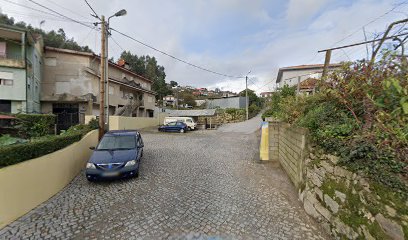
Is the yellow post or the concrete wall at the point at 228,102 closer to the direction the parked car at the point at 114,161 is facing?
the yellow post

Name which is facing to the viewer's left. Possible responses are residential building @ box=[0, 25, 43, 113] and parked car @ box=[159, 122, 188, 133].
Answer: the parked car

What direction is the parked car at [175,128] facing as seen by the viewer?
to the viewer's left

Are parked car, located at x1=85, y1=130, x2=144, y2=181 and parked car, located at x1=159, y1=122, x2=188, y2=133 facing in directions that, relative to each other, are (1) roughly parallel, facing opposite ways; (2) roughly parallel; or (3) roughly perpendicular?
roughly perpendicular

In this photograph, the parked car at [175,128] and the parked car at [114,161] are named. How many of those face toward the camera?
1

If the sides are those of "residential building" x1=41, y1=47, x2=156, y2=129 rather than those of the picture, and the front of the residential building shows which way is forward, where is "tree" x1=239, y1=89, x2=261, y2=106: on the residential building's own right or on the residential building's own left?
on the residential building's own left

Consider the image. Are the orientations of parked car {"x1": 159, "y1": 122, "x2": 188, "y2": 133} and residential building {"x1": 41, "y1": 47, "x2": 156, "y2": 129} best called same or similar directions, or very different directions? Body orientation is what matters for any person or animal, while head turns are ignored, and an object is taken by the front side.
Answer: very different directions

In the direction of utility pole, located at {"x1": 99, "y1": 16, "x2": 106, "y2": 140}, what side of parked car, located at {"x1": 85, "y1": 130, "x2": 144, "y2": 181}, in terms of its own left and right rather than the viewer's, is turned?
back

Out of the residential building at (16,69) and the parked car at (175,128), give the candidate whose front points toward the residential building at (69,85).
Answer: the parked car
